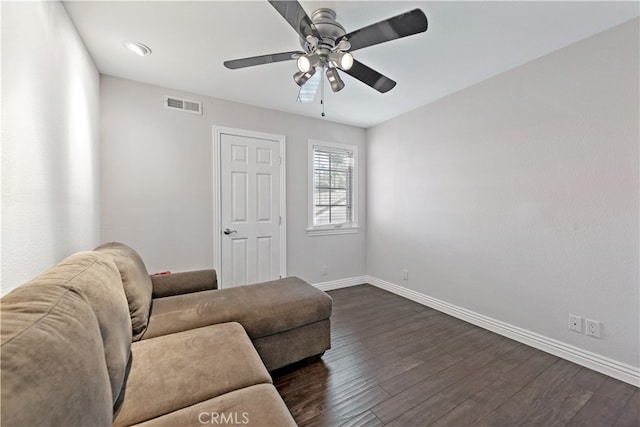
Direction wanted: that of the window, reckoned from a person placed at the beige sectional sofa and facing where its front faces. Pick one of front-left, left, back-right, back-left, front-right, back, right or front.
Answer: front-left

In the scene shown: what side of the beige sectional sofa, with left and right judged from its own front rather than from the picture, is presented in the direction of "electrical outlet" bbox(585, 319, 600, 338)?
front

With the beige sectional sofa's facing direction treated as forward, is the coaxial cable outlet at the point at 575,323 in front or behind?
in front

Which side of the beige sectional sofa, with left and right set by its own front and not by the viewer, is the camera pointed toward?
right

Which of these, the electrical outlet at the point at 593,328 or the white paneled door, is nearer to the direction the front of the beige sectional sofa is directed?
the electrical outlet

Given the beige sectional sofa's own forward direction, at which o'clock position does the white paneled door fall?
The white paneled door is roughly at 10 o'clock from the beige sectional sofa.
